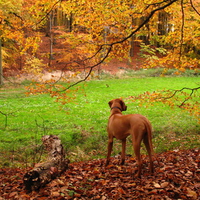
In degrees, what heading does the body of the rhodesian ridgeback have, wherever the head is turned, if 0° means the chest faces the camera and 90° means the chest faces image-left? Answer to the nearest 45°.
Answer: approximately 135°

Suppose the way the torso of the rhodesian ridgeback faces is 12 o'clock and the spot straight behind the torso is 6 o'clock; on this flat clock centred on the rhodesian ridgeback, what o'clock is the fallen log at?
The fallen log is roughly at 10 o'clock from the rhodesian ridgeback.
